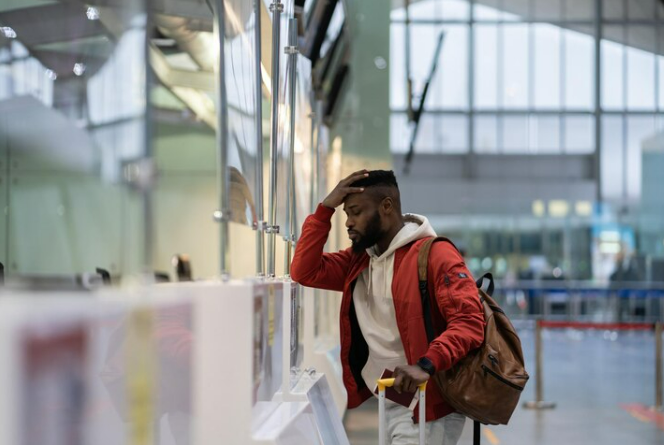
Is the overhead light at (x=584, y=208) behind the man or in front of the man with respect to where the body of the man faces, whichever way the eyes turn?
behind

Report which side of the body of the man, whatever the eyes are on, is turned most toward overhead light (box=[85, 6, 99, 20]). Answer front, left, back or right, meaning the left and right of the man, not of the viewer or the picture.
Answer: front

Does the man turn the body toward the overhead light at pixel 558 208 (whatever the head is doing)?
no

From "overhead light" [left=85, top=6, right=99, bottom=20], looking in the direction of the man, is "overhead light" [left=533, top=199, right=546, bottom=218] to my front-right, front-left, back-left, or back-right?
front-left

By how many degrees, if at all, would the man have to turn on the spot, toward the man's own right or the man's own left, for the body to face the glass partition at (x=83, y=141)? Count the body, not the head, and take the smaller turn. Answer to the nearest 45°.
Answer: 0° — they already face it

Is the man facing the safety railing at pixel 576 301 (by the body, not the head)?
no

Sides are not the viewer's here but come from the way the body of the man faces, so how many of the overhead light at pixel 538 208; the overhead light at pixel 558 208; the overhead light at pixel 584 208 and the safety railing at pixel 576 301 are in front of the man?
0

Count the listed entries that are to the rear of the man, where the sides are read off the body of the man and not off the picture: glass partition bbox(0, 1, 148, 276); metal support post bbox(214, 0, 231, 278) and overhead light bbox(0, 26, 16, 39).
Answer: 0

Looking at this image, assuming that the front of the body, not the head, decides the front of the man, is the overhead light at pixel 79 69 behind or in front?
in front

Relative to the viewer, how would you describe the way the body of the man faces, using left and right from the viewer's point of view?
facing the viewer and to the left of the viewer
